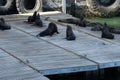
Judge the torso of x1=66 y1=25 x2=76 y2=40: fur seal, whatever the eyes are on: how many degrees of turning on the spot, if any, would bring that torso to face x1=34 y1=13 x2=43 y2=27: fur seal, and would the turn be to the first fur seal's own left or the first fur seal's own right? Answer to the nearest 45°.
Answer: approximately 45° to the first fur seal's own right

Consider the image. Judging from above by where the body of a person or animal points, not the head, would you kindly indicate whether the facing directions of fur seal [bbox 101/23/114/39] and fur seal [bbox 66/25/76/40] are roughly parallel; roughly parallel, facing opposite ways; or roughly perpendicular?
roughly parallel

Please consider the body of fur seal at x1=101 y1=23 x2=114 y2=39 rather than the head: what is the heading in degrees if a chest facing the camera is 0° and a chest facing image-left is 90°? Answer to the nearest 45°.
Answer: approximately 90°

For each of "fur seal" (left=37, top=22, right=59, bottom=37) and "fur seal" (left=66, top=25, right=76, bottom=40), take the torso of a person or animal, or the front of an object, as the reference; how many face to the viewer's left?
1
